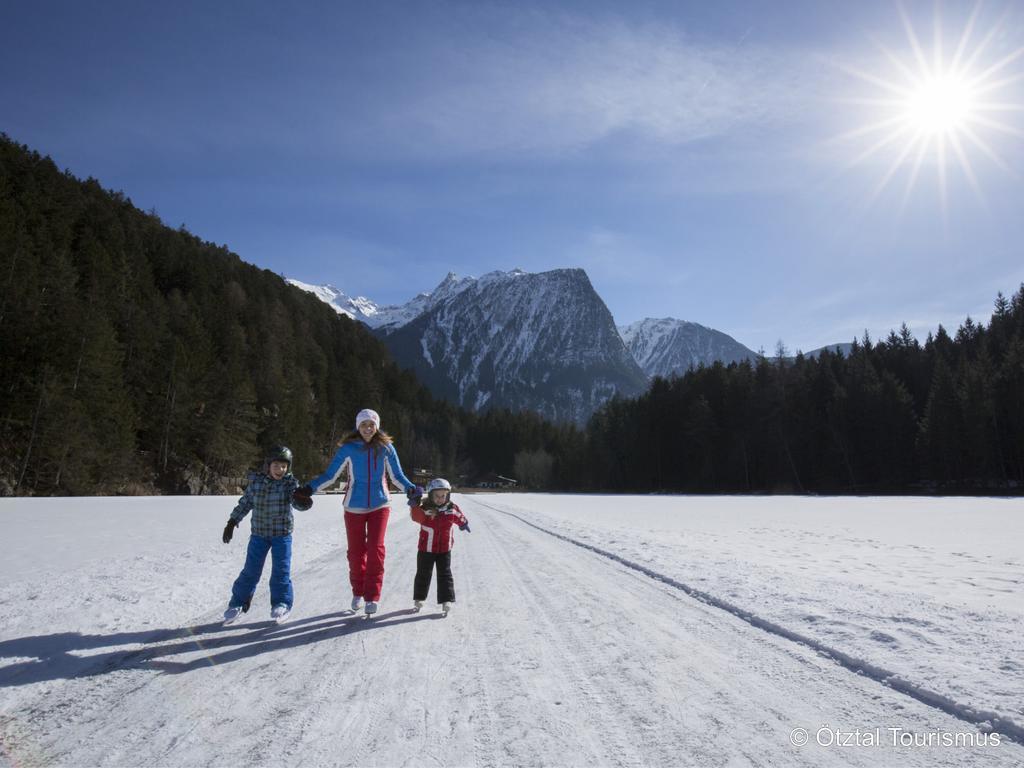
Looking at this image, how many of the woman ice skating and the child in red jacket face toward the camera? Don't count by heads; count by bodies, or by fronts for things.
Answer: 2

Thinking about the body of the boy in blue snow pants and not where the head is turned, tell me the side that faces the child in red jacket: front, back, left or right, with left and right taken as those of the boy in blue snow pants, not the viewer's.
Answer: left

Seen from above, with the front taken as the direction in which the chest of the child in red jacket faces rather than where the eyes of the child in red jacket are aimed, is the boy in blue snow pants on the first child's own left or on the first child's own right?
on the first child's own right

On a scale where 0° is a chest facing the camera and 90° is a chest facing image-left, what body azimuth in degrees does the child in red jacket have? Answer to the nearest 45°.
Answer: approximately 0°

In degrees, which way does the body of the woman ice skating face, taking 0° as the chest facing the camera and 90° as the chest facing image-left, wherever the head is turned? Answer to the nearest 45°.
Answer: approximately 0°

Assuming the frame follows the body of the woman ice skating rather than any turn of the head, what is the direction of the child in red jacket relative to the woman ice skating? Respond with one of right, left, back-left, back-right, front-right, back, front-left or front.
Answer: left

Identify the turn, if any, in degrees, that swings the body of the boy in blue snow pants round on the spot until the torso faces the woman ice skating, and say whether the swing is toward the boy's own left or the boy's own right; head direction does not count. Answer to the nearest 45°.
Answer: approximately 90° to the boy's own left
